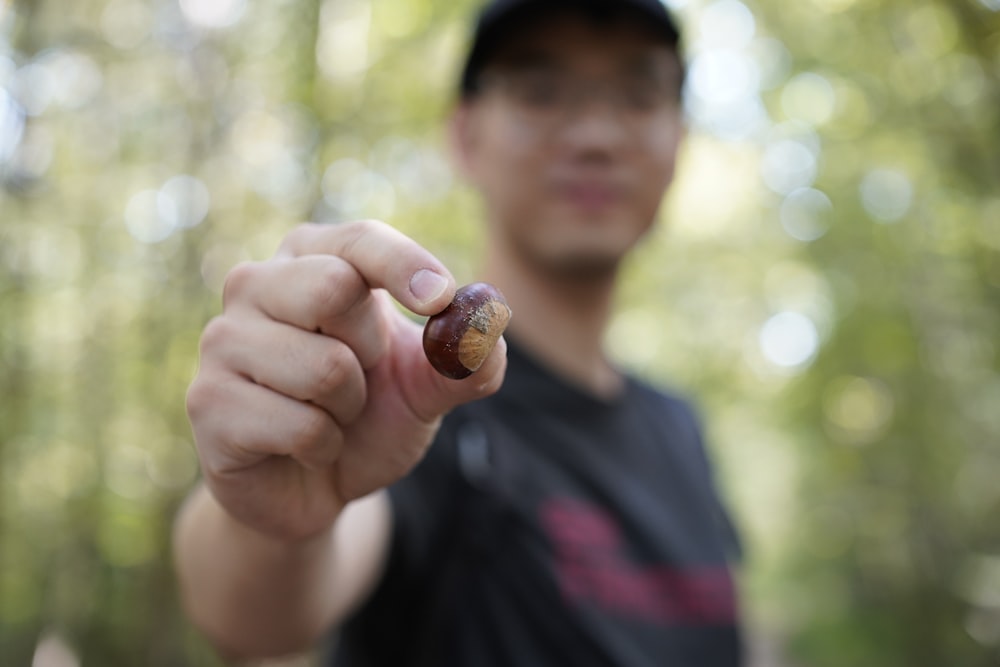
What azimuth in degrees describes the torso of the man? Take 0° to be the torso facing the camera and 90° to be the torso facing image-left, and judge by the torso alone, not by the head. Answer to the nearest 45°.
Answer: approximately 315°
